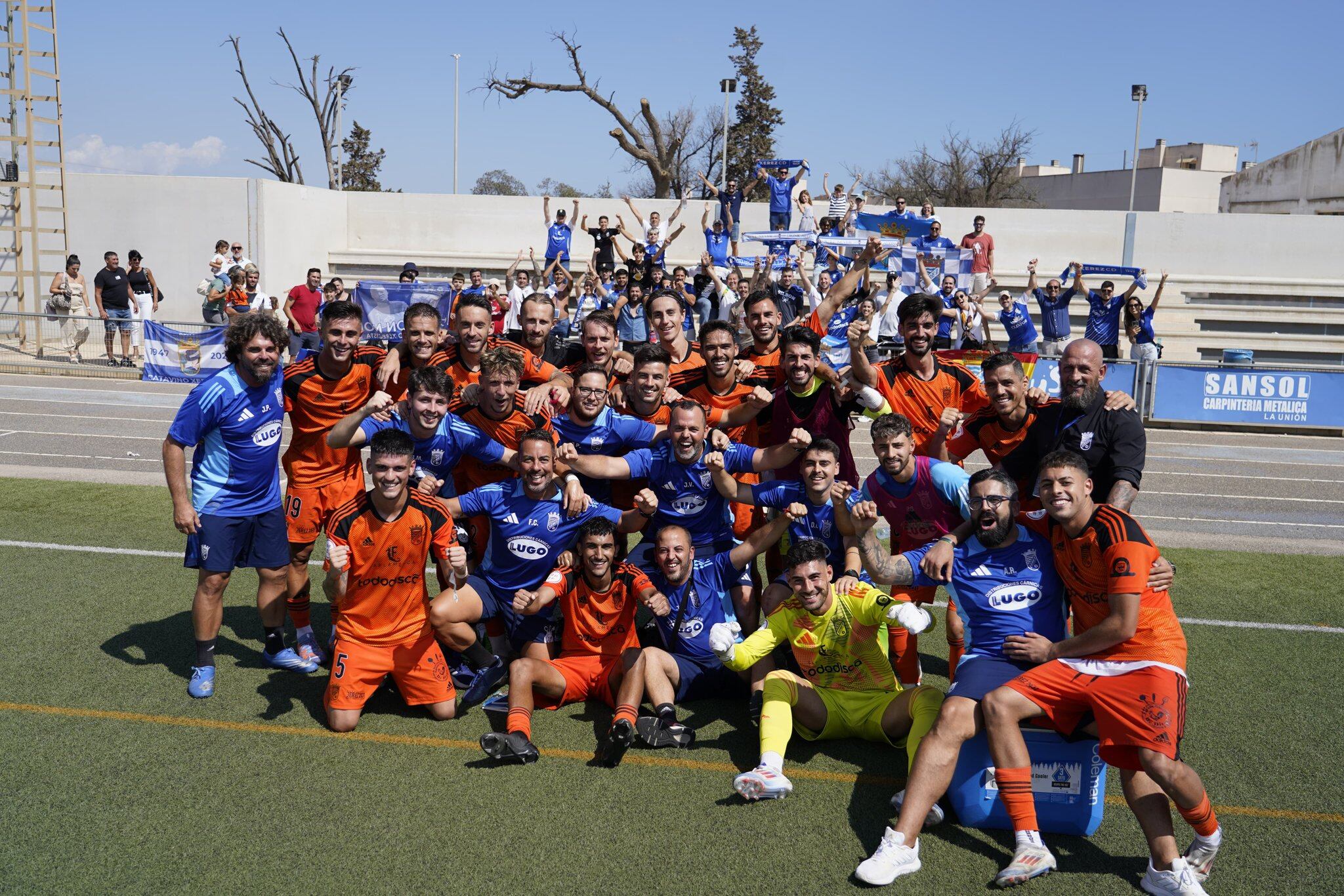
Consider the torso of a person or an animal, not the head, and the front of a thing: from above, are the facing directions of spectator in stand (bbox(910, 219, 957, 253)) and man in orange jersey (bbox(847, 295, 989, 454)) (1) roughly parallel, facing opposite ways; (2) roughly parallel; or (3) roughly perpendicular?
roughly parallel

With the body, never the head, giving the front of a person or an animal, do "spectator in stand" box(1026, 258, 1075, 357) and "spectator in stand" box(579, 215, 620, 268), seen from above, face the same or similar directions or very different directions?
same or similar directions

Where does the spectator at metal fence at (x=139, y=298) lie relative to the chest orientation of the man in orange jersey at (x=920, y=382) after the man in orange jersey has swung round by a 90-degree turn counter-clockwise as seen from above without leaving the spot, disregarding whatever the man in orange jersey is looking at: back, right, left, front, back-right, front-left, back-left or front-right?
back-left

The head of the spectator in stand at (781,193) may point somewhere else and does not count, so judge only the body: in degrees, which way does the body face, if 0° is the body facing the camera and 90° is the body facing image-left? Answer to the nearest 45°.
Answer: approximately 0°

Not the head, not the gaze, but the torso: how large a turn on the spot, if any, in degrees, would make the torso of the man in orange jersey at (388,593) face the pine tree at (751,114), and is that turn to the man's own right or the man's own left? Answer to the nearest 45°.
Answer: approximately 180°

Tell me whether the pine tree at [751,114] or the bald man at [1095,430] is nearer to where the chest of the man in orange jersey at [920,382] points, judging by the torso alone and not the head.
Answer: the bald man

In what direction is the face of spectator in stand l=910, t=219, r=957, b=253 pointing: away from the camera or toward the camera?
toward the camera

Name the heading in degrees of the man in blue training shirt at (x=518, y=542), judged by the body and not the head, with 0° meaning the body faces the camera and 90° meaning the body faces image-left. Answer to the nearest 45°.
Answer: approximately 0°

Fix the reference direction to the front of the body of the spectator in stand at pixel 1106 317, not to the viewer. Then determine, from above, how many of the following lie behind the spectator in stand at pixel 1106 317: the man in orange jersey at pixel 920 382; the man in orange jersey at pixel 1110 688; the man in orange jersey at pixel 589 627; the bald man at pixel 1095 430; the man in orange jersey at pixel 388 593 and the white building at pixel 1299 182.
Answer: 1

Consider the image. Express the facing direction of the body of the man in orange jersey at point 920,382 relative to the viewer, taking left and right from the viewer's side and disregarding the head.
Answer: facing the viewer

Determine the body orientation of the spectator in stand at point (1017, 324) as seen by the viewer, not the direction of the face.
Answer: toward the camera

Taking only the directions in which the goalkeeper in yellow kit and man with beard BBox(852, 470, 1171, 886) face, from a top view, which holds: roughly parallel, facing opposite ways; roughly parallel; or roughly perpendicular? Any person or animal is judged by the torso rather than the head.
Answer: roughly parallel

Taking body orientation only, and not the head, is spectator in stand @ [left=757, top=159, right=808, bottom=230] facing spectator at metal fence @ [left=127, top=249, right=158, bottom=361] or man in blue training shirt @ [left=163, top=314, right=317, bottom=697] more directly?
the man in blue training shirt

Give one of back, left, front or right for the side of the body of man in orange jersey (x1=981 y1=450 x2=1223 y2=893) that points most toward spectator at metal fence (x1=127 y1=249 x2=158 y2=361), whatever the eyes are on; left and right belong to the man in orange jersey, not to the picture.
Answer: right

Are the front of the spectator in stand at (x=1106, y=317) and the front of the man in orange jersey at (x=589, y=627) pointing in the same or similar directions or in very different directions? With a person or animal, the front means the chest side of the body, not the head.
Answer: same or similar directions

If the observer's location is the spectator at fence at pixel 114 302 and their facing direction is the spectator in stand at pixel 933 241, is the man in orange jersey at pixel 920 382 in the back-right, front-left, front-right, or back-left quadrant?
front-right

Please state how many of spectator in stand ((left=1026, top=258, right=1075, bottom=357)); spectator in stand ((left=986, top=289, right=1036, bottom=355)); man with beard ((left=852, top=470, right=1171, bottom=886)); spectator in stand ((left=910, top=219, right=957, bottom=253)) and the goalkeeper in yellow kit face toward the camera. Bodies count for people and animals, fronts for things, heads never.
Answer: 5

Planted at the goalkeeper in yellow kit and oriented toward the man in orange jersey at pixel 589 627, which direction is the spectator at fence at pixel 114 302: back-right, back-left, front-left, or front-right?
front-right

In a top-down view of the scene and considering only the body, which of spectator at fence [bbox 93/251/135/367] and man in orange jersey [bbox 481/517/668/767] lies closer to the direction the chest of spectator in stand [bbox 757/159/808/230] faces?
the man in orange jersey
